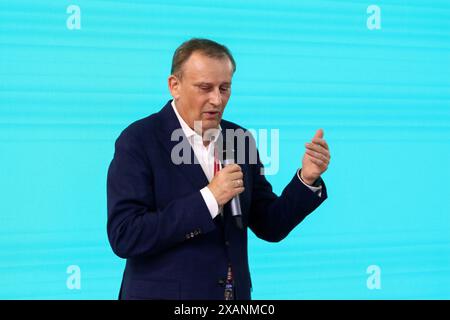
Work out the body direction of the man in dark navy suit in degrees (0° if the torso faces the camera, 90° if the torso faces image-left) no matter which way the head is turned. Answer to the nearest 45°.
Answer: approximately 315°
